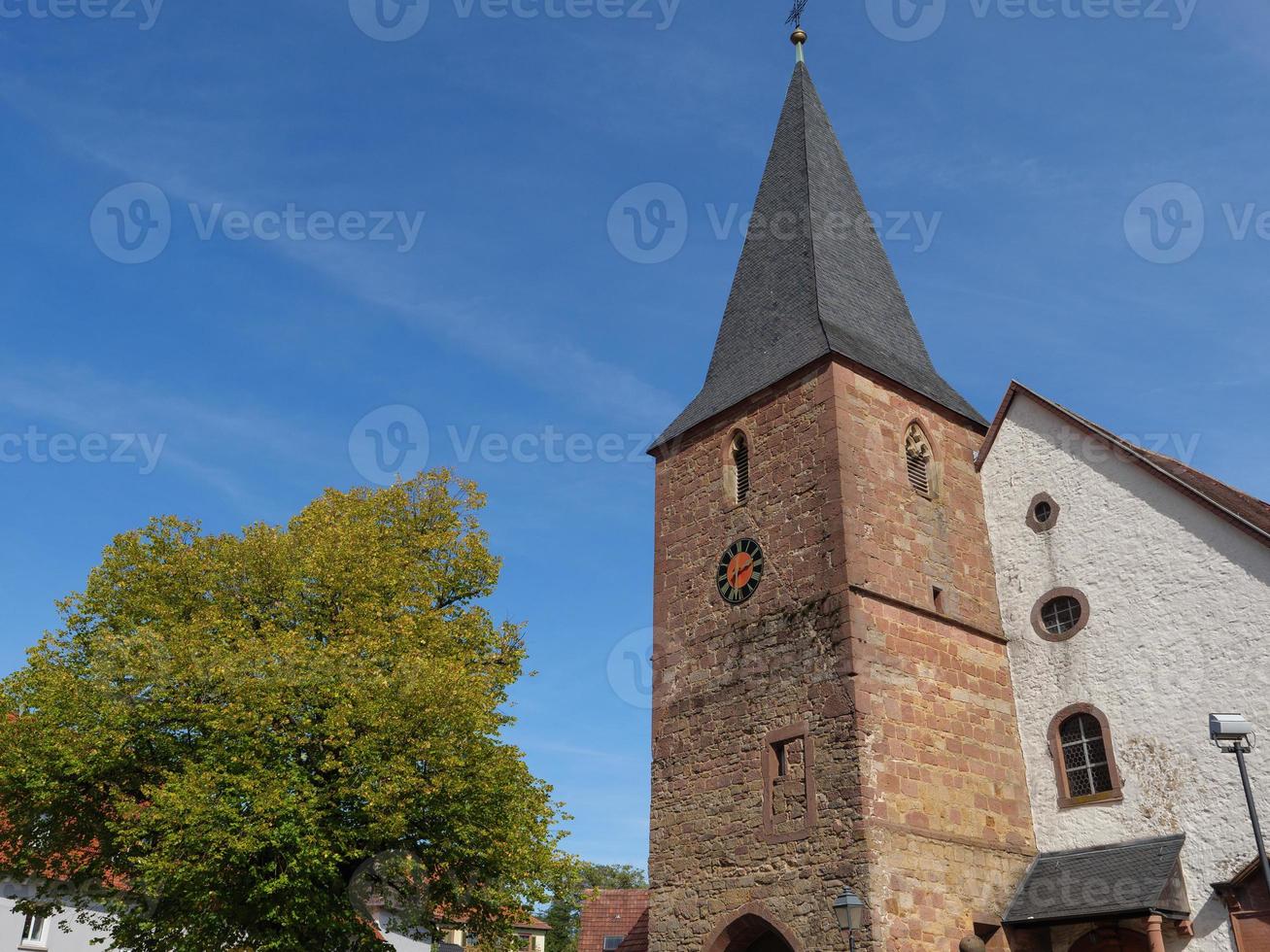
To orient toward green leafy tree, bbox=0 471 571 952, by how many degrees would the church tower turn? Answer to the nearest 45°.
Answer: approximately 45° to its right

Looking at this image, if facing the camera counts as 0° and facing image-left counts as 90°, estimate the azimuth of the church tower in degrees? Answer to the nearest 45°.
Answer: approximately 45°
